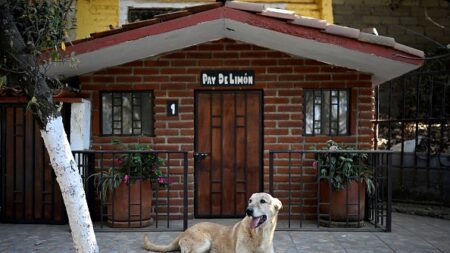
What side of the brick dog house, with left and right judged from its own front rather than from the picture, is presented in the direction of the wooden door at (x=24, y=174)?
right

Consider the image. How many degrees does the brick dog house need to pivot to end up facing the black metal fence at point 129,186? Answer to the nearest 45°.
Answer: approximately 45° to its right

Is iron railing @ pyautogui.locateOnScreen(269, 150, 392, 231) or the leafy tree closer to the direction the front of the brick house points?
the leafy tree

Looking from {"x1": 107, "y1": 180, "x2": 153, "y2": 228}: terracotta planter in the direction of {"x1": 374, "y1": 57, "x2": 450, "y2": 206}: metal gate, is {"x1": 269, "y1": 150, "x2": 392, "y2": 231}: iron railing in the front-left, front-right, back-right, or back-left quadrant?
front-right

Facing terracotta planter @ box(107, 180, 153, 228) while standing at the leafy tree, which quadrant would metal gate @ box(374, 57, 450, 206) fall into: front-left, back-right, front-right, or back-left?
front-right

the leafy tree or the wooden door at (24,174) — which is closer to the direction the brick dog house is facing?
the leafy tree

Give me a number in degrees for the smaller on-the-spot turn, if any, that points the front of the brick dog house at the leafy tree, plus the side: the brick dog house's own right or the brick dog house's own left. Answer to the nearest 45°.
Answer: approximately 45° to the brick dog house's own right

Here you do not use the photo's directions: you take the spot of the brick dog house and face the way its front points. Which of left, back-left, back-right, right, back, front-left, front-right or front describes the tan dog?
front

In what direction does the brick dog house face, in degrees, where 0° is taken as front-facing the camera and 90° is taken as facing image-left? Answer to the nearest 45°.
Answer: approximately 0°
